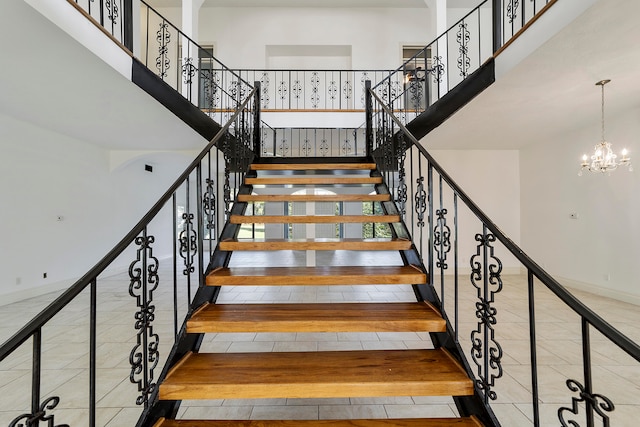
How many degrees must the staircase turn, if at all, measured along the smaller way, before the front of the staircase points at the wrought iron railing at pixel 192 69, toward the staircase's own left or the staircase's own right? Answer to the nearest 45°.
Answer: approximately 135° to the staircase's own right

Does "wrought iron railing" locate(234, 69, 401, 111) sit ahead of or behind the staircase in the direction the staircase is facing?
behind

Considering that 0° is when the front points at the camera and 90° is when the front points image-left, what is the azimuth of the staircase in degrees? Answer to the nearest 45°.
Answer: approximately 0°

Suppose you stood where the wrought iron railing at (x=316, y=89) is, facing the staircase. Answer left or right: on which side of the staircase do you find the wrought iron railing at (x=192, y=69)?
right
